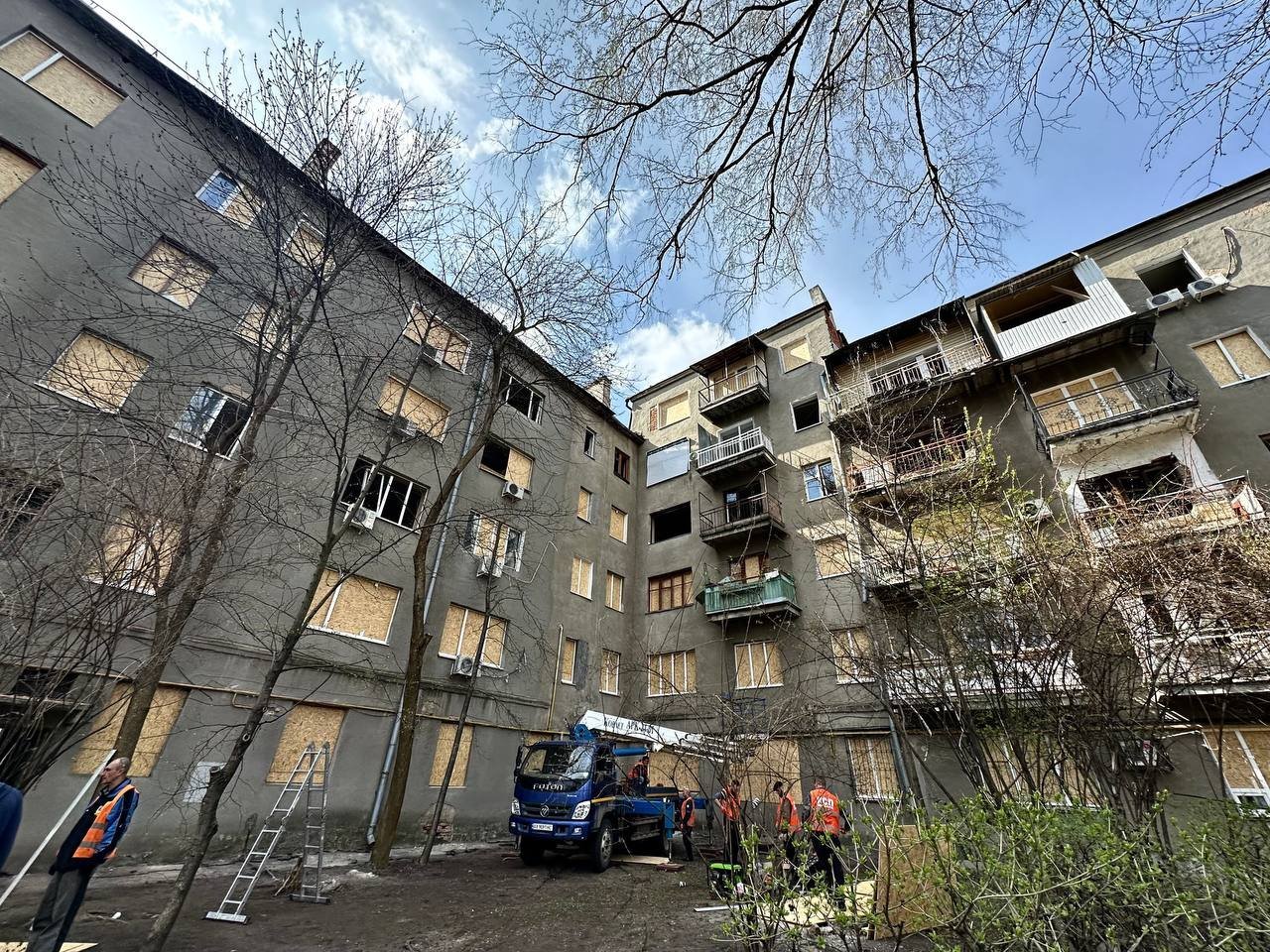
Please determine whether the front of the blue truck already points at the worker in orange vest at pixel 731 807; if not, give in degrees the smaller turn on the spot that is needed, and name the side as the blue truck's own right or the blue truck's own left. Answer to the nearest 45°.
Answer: approximately 90° to the blue truck's own left

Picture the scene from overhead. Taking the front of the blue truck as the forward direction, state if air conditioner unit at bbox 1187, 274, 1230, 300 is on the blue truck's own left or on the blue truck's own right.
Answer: on the blue truck's own left

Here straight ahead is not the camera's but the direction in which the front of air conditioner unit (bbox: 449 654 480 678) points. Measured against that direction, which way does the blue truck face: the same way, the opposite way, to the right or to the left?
to the right

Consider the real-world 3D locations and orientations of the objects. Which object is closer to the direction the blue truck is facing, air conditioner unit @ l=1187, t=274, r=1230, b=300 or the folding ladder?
the folding ladder

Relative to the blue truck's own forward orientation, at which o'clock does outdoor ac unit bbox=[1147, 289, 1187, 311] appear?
The outdoor ac unit is roughly at 8 o'clock from the blue truck.

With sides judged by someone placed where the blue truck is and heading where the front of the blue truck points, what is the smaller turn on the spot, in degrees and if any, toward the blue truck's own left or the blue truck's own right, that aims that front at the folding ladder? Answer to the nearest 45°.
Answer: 0° — it already faces it

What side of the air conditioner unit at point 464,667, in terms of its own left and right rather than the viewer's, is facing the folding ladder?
right

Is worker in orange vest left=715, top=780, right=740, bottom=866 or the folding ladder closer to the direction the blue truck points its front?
the folding ladder

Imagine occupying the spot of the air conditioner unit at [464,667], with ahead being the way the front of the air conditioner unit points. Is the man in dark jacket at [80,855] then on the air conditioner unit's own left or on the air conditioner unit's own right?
on the air conditioner unit's own right

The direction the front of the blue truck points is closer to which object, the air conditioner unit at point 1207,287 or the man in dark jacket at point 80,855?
the man in dark jacket

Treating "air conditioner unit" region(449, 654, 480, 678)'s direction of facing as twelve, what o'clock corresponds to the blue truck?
The blue truck is roughly at 12 o'clock from the air conditioner unit.

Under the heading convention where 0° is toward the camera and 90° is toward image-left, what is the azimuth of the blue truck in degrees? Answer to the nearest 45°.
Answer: approximately 45°

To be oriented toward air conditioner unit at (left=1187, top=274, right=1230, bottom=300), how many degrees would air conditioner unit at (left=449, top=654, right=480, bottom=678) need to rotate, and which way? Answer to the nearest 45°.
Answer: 0° — it already faces it

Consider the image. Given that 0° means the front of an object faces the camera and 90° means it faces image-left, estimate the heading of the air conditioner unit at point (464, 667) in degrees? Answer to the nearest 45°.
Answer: approximately 315°
